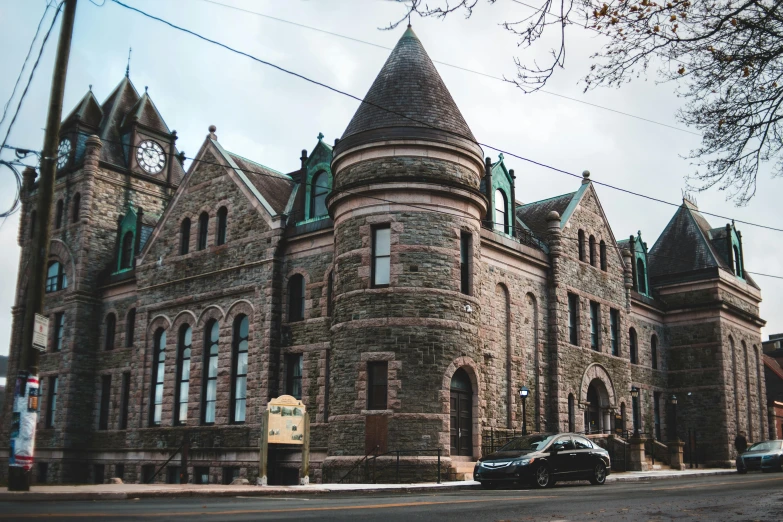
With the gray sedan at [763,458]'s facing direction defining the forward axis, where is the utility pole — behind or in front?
in front

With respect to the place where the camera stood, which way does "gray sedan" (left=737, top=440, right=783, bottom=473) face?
facing the viewer and to the left of the viewer

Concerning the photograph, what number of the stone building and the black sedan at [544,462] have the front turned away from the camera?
0

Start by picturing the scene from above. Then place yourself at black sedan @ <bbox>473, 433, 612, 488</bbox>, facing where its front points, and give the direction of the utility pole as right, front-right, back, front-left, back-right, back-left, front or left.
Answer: front

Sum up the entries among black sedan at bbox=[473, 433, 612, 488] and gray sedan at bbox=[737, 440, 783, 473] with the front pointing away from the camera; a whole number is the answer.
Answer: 0

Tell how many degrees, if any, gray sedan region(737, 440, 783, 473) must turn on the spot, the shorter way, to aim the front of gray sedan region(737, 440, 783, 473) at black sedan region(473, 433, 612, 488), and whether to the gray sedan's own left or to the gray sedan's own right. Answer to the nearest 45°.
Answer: approximately 45° to the gray sedan's own left

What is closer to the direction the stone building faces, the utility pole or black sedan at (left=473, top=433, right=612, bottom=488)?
the black sedan

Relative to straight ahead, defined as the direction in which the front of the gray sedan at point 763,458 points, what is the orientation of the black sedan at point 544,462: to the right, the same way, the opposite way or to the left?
the same way

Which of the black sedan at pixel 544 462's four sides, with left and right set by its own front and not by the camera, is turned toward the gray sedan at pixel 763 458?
back
